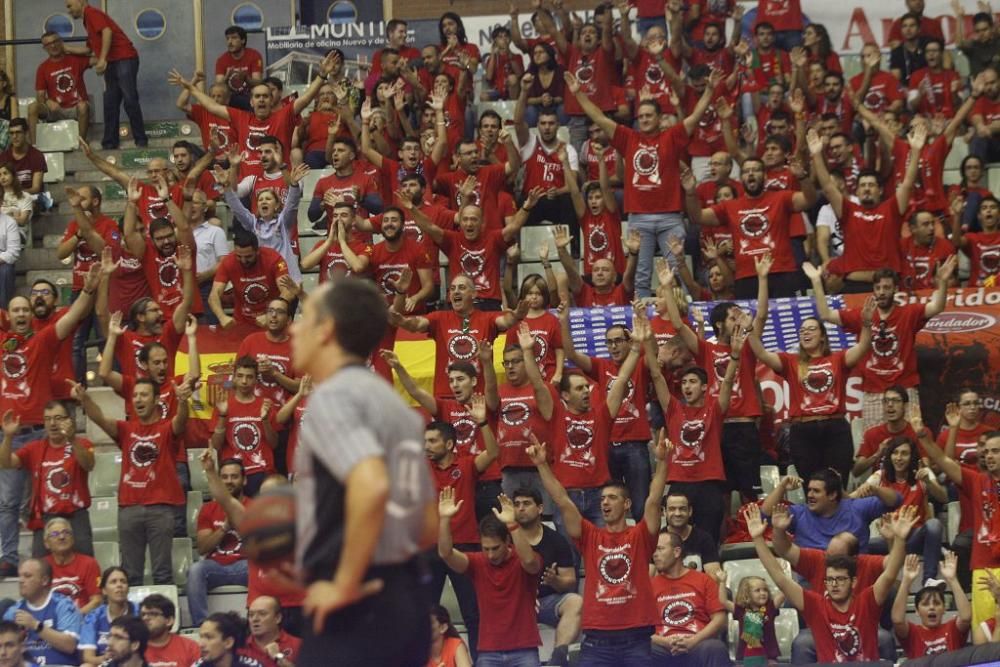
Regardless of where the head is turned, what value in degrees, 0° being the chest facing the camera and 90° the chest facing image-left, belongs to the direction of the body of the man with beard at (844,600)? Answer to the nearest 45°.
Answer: approximately 0°

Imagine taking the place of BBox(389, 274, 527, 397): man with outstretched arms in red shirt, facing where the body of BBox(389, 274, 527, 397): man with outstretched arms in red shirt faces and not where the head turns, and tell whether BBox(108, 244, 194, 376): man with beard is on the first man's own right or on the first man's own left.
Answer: on the first man's own right

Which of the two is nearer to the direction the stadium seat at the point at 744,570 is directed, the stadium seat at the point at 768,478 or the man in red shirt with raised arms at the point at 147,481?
the man in red shirt with raised arms

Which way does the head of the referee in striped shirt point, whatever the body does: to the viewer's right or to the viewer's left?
to the viewer's left
